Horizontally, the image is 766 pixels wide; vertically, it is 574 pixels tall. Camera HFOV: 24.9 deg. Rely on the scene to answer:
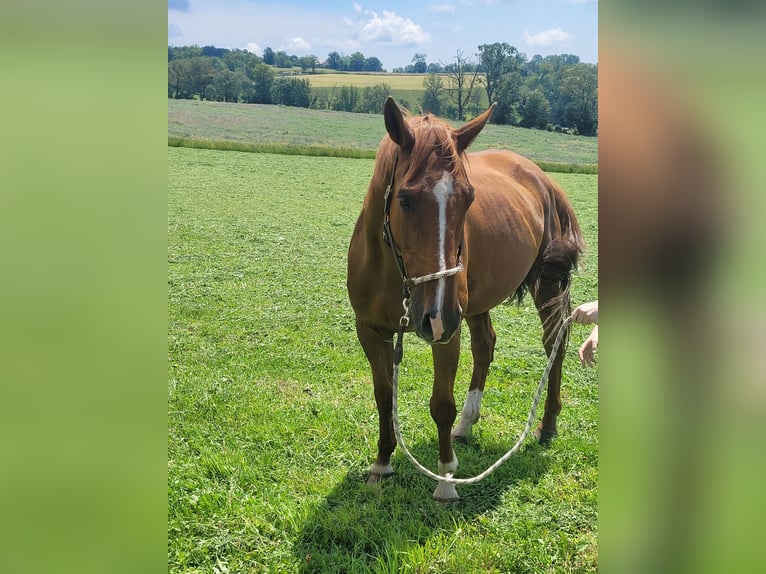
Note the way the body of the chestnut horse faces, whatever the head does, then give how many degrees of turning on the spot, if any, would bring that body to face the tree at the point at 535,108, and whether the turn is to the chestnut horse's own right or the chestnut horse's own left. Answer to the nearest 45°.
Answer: approximately 135° to the chestnut horse's own right

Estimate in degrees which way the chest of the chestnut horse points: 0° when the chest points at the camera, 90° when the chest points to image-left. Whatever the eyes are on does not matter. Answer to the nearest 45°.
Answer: approximately 45°

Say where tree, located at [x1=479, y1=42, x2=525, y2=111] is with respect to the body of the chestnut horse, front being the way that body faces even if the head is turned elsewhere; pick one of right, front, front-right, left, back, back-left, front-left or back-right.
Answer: back-right

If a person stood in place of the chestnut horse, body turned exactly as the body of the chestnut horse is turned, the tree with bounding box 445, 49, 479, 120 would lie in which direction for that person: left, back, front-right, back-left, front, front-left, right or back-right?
back-right

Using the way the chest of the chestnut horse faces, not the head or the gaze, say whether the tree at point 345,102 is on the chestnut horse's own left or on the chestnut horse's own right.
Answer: on the chestnut horse's own right

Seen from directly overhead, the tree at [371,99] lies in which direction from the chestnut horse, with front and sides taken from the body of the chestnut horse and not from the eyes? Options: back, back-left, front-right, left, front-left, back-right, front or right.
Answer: back-right

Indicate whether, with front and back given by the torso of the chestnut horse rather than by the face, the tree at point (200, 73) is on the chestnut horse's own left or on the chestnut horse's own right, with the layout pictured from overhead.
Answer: on the chestnut horse's own right
